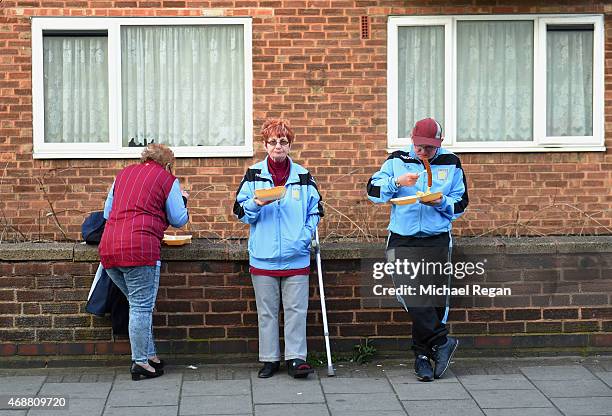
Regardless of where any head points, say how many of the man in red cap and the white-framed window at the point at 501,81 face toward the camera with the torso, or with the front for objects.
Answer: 2

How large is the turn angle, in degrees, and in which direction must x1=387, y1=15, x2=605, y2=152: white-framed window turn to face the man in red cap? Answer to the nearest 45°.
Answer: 0° — it already faces them

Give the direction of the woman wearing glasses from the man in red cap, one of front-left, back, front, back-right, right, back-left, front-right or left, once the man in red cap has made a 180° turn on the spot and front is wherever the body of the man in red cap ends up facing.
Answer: left

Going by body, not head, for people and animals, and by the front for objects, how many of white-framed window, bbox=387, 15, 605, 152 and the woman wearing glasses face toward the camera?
2

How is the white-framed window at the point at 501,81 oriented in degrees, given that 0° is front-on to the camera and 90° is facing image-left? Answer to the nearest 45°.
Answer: approximately 0°

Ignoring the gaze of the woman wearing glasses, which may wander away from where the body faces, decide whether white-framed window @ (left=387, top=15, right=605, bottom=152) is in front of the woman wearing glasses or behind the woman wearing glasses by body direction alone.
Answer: behind
